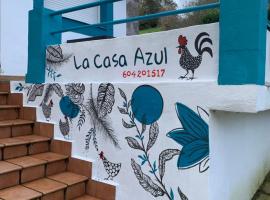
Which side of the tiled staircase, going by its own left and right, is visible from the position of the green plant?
left
